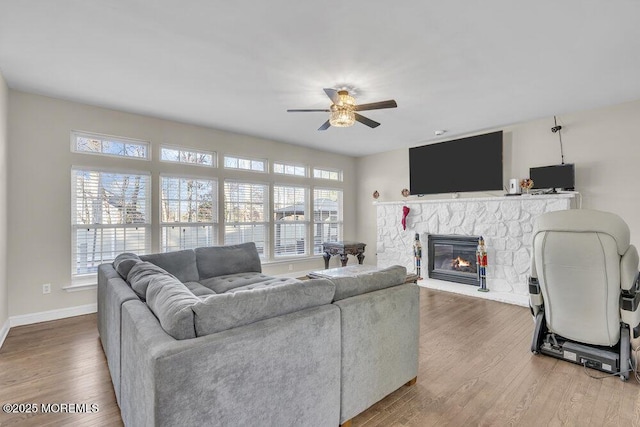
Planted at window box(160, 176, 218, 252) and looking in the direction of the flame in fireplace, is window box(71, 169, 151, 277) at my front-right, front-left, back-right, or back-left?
back-right

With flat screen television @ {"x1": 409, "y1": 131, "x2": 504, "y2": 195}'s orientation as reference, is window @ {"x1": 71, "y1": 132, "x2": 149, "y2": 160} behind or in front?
in front

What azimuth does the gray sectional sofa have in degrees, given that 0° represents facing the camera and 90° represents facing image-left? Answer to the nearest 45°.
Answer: approximately 225°

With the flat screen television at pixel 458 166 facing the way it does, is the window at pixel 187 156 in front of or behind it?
in front

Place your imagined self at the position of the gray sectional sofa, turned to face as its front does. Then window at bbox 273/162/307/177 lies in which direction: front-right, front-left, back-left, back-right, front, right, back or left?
front-left

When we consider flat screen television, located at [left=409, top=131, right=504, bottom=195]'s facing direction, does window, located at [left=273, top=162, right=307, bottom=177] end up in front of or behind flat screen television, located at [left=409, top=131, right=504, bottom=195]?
in front

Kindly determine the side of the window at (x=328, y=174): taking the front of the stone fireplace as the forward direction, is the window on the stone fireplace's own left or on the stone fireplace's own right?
on the stone fireplace's own right

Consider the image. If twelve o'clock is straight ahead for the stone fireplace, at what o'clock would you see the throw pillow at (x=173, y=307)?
The throw pillow is roughly at 11 o'clock from the stone fireplace.

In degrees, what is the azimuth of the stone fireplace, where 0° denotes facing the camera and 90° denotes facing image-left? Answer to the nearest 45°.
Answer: approximately 45°

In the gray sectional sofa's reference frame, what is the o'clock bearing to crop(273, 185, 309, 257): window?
The window is roughly at 11 o'clock from the gray sectional sofa.
